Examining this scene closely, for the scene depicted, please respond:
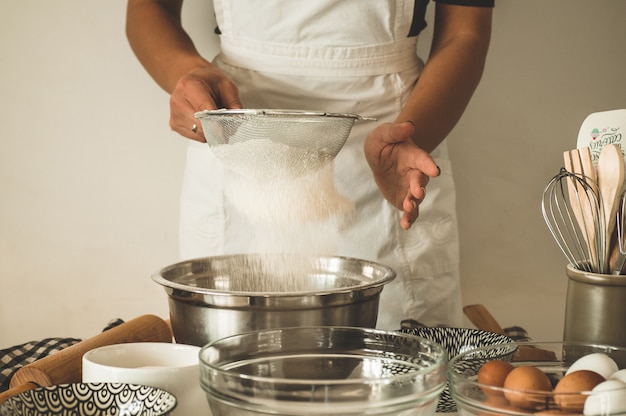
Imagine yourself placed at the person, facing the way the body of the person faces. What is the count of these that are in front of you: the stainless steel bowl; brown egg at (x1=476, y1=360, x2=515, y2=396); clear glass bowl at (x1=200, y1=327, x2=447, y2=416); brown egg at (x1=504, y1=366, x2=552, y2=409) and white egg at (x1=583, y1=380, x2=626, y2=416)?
5

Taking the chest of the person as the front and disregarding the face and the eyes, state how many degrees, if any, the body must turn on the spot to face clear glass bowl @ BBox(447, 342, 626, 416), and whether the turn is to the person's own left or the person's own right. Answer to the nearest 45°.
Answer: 0° — they already face it

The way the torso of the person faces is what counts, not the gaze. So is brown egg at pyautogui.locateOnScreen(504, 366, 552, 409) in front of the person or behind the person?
in front

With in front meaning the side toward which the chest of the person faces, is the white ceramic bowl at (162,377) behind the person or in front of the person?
in front

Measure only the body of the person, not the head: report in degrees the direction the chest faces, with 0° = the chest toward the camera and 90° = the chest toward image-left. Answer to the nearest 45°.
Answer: approximately 0°

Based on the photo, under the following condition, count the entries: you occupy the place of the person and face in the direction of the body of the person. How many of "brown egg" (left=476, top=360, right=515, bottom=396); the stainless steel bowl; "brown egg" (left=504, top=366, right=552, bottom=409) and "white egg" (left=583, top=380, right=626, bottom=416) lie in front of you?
4

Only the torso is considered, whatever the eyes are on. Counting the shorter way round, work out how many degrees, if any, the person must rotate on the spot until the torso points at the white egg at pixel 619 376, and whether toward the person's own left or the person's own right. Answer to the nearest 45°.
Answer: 0° — they already face it

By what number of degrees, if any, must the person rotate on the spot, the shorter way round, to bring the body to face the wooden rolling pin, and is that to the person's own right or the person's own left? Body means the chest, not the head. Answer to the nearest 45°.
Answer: approximately 45° to the person's own right

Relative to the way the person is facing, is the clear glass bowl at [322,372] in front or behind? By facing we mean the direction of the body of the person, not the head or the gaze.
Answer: in front

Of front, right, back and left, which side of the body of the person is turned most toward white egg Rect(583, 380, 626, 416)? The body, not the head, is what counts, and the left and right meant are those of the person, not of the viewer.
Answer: front

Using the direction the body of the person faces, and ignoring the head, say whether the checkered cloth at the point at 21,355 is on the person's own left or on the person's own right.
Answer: on the person's own right

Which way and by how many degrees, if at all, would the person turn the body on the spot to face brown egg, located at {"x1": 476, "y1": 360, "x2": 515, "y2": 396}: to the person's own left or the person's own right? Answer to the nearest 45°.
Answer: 0° — they already face it
